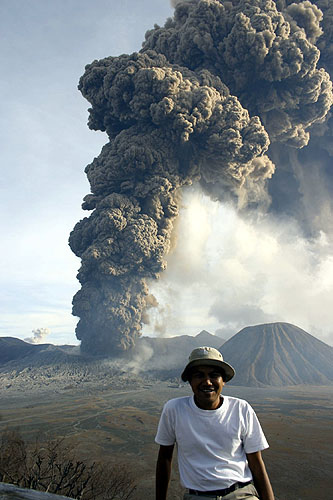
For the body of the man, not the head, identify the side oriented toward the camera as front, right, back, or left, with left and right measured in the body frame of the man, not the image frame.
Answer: front

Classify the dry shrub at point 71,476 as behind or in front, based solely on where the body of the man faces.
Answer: behind
